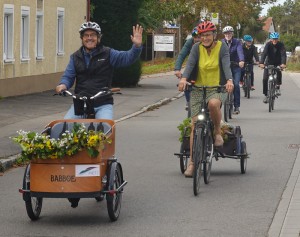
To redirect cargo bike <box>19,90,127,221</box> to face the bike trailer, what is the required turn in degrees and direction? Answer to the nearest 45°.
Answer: approximately 135° to its left

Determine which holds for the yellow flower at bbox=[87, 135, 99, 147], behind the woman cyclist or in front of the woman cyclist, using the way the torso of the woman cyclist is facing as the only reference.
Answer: in front

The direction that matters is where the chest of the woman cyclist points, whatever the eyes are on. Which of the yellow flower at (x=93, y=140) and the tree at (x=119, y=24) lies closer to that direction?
the yellow flower

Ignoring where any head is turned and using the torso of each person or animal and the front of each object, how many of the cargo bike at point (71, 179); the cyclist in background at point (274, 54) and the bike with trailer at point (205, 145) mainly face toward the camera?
3

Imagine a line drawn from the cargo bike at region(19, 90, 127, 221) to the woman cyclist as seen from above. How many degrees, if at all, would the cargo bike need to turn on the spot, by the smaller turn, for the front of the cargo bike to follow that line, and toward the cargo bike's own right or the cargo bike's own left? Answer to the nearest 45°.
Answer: approximately 135° to the cargo bike's own left

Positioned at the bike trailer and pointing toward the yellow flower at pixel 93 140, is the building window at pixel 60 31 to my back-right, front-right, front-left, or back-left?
back-right

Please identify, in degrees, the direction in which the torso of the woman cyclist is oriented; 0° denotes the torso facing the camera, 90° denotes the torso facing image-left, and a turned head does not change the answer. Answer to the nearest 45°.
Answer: approximately 0°

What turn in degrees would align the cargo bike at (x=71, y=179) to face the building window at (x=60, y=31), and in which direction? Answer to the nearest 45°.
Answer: approximately 180°

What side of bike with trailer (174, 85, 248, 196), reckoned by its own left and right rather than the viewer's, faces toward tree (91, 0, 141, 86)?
back

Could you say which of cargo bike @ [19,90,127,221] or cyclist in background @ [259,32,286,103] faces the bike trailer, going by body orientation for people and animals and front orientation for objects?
the cyclist in background

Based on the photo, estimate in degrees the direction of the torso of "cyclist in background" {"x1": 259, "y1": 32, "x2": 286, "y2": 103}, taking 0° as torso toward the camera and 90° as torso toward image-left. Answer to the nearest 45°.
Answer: approximately 0°
